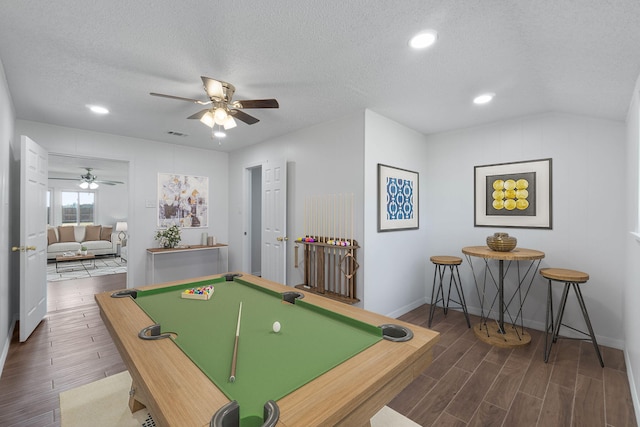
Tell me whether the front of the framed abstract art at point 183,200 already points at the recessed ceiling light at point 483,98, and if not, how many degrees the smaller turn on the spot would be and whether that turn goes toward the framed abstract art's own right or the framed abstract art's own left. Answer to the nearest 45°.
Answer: approximately 45° to the framed abstract art's own left

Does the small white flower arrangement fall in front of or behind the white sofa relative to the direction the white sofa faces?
in front

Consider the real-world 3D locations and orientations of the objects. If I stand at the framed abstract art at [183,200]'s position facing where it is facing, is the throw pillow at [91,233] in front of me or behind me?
behind

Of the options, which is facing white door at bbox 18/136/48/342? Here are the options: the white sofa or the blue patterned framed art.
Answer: the white sofa

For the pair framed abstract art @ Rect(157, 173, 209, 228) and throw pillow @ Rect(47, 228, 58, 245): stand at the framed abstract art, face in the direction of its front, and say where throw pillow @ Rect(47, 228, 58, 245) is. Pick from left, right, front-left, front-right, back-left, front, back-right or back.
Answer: back-right

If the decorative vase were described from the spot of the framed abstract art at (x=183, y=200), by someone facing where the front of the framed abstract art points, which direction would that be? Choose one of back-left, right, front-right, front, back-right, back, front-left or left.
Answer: front-left

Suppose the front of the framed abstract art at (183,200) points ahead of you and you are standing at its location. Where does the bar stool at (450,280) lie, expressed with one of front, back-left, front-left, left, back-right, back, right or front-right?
front-left

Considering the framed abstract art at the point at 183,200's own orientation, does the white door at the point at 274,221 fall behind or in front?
in front

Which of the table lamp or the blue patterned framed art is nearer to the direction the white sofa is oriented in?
the blue patterned framed art

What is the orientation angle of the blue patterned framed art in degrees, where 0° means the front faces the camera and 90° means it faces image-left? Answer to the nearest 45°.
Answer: approximately 315°

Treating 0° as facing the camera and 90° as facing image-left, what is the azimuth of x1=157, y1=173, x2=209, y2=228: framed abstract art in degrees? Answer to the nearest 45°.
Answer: approximately 0°

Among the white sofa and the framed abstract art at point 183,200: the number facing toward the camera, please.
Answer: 2
